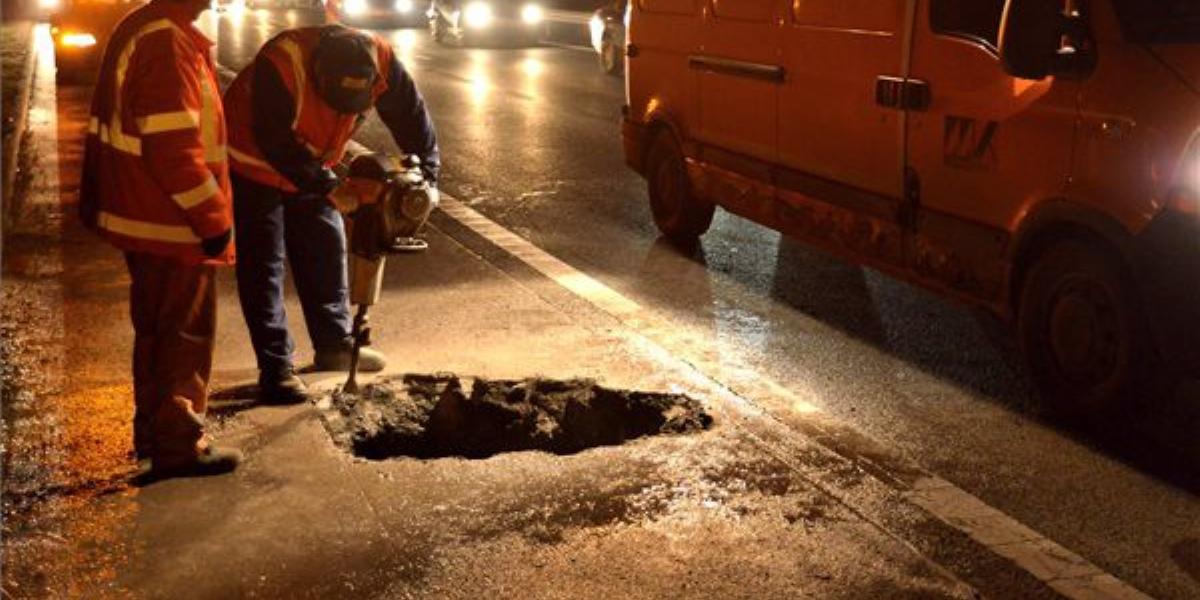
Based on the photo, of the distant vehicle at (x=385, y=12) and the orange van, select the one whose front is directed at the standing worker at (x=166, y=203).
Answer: the distant vehicle

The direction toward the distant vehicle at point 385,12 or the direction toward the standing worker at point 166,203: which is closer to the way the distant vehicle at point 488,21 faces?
the standing worker

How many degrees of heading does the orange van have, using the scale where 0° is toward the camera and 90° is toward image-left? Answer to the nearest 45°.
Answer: approximately 315°

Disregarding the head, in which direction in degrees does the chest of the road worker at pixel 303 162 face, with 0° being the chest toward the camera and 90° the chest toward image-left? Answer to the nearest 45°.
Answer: approximately 315°

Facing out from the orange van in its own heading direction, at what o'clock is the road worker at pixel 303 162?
The road worker is roughly at 4 o'clock from the orange van.

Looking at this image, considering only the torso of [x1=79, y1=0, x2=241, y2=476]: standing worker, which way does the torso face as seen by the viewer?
to the viewer's right

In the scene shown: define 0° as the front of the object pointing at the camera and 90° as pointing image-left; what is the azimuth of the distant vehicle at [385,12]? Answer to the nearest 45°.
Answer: approximately 0°

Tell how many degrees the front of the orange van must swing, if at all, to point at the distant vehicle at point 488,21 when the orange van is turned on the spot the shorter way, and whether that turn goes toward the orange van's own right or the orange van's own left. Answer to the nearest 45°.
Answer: approximately 135° to the orange van's own left

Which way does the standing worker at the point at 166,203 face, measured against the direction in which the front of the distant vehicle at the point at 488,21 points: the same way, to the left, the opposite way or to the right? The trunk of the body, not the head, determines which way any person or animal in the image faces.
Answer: to the left

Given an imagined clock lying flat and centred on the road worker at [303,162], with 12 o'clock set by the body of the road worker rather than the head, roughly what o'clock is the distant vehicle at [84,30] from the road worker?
The distant vehicle is roughly at 7 o'clock from the road worker.
